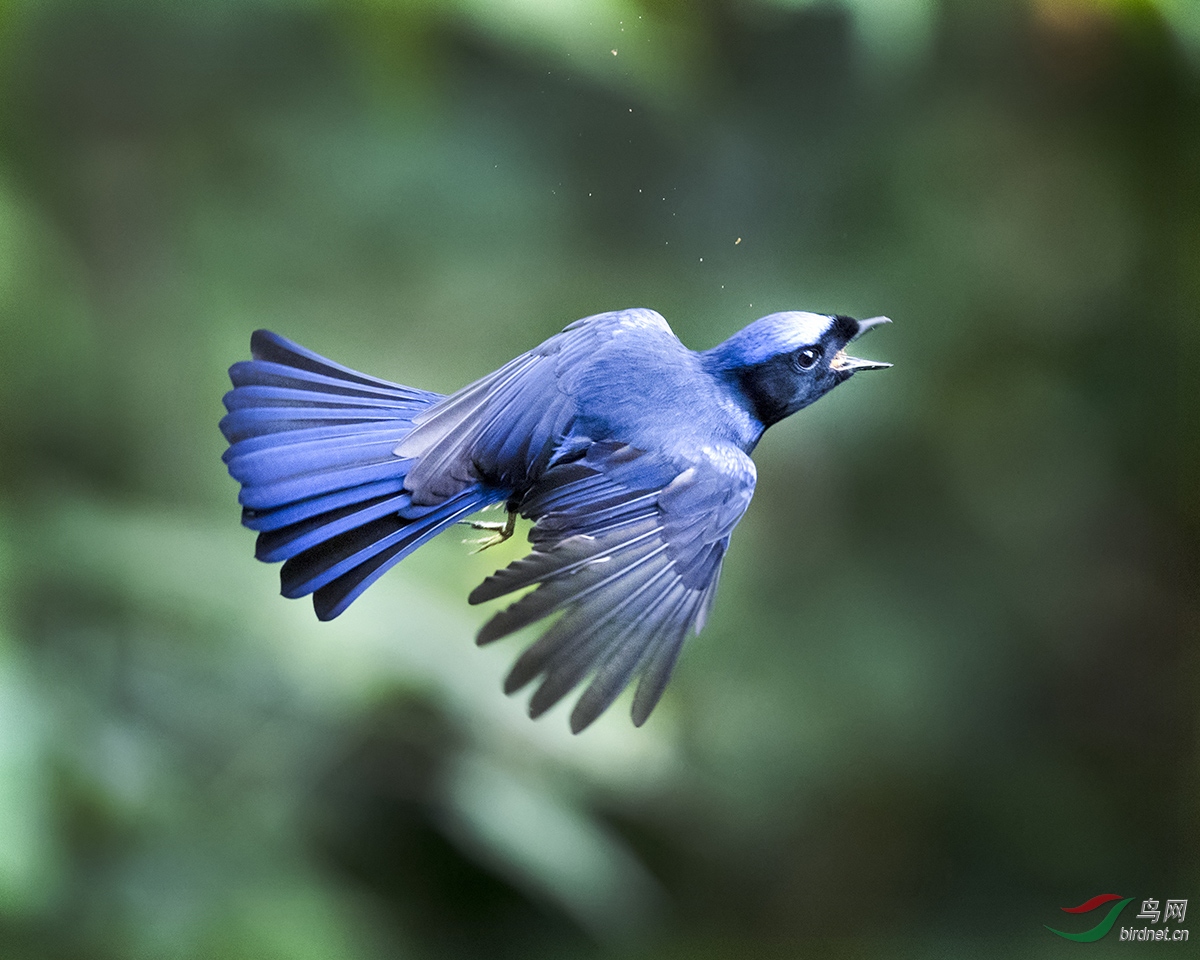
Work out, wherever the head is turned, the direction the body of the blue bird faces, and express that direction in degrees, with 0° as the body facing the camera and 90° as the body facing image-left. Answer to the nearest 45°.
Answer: approximately 270°
